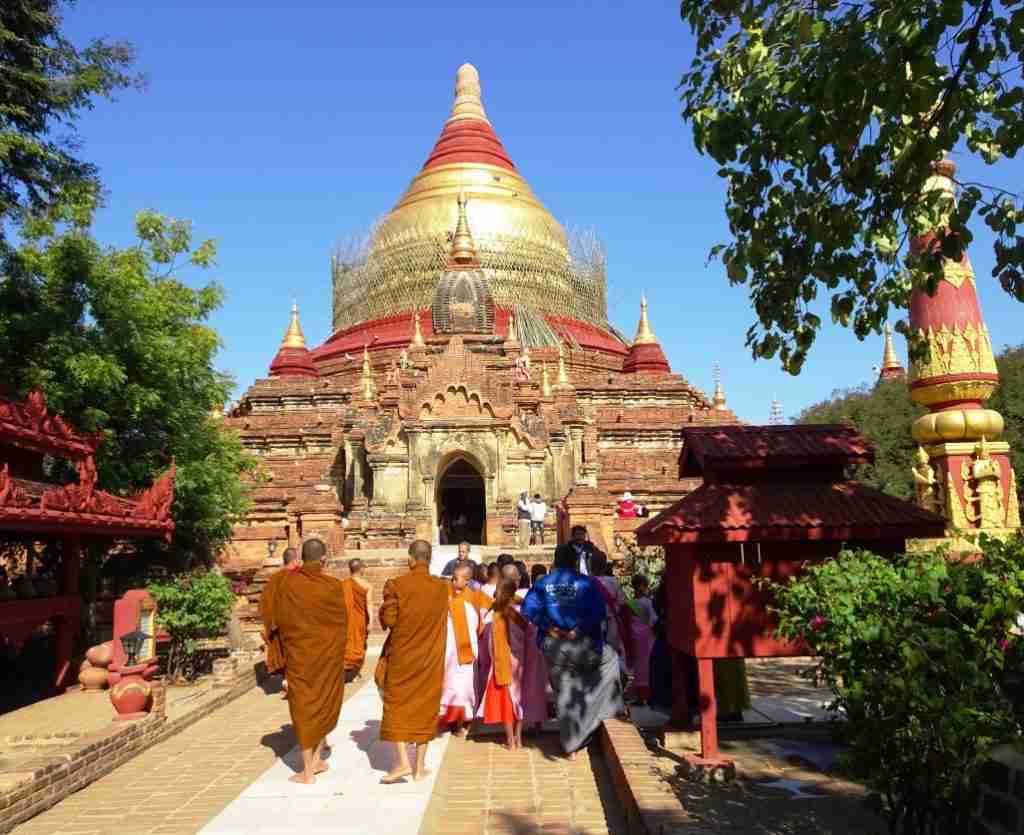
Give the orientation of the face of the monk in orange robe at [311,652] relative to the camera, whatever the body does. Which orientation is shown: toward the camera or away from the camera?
away from the camera

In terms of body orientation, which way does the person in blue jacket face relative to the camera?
away from the camera

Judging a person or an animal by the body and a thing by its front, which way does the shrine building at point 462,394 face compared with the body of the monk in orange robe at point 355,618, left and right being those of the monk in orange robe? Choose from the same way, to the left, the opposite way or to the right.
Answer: the opposite way

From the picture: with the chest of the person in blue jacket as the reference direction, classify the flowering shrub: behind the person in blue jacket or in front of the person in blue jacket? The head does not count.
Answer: behind

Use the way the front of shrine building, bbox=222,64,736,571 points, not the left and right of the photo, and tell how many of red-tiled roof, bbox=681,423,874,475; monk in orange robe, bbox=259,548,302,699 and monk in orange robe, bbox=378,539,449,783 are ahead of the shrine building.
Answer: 3

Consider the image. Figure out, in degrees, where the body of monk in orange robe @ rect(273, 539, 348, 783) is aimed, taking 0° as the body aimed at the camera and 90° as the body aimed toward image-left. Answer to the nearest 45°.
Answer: approximately 180°

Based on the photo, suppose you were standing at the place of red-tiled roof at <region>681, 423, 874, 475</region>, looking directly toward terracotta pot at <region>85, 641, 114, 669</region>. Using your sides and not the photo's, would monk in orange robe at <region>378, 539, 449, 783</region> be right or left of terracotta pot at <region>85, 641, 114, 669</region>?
left

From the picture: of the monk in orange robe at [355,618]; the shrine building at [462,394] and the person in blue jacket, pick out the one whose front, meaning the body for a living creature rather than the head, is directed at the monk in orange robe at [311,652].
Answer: the shrine building

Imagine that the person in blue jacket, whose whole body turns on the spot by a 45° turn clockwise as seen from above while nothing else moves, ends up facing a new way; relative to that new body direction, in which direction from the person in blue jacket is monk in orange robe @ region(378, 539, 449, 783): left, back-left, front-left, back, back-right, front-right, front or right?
back

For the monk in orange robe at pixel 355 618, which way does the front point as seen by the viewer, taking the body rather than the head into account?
away from the camera

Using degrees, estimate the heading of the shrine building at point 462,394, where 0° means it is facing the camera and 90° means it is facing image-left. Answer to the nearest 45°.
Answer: approximately 0°
